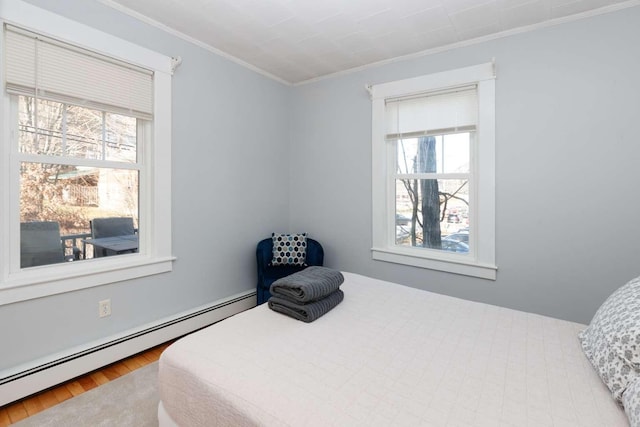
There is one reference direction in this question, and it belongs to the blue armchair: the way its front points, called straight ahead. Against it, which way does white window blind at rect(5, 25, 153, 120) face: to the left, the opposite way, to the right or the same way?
to the left

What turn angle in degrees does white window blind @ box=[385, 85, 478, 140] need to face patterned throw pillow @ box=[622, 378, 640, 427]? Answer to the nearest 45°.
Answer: approximately 45° to its left

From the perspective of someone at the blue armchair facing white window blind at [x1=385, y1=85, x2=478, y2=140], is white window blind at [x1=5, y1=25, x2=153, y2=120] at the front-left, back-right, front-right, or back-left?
back-right

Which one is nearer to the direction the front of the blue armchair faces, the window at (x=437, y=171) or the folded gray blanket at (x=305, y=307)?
the folded gray blanket

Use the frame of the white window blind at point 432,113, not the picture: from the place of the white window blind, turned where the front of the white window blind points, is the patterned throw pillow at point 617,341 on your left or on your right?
on your left

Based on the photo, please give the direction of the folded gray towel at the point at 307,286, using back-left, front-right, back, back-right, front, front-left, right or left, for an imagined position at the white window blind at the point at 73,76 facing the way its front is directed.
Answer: front

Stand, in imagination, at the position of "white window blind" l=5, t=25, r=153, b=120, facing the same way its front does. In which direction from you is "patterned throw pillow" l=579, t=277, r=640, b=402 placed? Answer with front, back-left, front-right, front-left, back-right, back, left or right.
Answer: front

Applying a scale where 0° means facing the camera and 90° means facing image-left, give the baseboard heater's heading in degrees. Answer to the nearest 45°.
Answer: approximately 315°

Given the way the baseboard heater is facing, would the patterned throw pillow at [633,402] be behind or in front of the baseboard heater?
in front

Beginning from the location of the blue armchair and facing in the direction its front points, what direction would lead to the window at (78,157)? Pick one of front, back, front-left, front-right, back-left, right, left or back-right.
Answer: front-right

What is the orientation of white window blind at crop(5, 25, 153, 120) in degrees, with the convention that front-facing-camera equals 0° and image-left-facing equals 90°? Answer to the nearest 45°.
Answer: approximately 315°

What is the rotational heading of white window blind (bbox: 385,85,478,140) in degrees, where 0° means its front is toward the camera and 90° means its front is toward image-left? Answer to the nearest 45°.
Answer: approximately 45°

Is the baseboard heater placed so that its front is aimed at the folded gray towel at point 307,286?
yes

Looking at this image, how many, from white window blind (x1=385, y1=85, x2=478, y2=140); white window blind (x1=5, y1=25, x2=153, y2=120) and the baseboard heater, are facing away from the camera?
0

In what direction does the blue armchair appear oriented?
toward the camera
